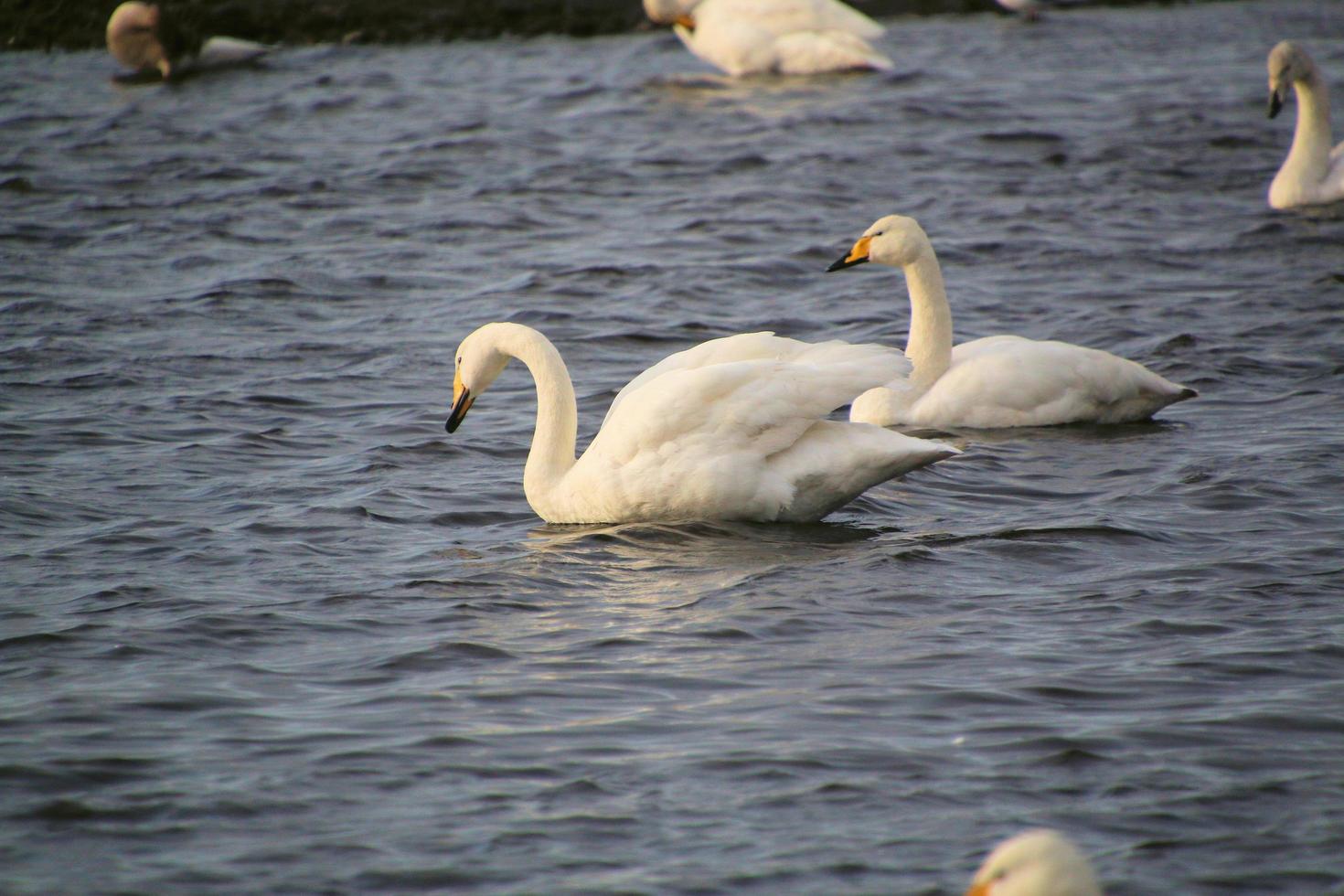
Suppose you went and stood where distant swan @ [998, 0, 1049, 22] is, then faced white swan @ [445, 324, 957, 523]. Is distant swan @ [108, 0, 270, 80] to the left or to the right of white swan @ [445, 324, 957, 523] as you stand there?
right

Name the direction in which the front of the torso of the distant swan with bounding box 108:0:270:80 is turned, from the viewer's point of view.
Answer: to the viewer's left

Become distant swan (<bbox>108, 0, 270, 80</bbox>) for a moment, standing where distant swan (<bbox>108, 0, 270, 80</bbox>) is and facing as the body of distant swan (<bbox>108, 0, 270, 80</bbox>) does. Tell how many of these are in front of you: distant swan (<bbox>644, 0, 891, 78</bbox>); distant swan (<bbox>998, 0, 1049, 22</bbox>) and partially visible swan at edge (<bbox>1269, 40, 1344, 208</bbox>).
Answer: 0

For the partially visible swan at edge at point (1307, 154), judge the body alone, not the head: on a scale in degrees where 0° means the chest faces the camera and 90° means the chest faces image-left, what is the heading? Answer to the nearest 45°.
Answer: approximately 90°

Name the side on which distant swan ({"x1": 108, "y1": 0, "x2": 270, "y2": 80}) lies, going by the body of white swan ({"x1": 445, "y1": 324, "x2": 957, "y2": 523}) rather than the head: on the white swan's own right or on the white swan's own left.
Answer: on the white swan's own right

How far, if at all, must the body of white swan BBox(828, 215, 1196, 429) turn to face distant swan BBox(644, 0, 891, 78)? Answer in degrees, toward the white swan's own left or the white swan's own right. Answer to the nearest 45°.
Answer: approximately 90° to the white swan's own right

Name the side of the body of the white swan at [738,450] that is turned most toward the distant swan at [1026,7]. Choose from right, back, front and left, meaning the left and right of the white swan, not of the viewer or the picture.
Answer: right

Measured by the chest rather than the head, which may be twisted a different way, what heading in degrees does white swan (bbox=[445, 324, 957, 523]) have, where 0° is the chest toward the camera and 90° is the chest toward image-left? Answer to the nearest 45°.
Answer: approximately 90°

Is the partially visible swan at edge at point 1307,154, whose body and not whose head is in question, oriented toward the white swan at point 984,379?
no

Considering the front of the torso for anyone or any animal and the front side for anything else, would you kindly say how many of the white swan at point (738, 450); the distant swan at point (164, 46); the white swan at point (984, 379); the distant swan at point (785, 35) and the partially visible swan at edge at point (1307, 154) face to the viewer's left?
5

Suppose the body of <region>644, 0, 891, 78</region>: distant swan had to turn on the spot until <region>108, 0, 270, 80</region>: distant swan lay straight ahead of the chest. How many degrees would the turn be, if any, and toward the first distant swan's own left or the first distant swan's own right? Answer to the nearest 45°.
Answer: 0° — it already faces it

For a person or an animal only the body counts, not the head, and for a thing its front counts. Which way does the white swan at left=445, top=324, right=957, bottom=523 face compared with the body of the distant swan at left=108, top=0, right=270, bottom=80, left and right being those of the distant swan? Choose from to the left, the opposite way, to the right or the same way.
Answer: the same way

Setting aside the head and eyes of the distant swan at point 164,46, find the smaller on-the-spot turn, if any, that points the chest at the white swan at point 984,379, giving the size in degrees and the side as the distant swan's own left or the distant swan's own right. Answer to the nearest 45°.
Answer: approximately 90° to the distant swan's own left

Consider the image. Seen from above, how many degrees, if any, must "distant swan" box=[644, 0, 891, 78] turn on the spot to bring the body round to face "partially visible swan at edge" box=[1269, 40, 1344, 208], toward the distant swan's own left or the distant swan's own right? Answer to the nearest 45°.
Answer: approximately 135° to the distant swan's own left

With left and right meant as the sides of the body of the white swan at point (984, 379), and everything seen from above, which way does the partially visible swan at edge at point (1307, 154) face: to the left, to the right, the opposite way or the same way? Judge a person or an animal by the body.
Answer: the same way

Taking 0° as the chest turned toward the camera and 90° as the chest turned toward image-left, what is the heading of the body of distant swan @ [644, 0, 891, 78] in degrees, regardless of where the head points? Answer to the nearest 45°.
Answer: approximately 90°

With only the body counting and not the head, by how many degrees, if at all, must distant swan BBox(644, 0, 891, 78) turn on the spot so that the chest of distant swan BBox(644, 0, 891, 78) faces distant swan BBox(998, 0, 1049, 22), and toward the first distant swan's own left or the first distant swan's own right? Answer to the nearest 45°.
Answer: approximately 135° to the first distant swan's own right

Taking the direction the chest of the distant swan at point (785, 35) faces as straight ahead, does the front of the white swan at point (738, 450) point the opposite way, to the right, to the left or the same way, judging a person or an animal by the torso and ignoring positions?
the same way

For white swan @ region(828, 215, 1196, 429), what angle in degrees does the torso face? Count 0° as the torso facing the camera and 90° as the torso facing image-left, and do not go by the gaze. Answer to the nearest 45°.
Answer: approximately 90°
